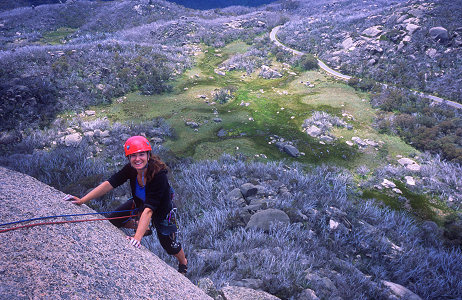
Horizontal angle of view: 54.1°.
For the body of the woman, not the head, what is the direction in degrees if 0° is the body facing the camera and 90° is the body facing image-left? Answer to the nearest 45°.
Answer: approximately 45°

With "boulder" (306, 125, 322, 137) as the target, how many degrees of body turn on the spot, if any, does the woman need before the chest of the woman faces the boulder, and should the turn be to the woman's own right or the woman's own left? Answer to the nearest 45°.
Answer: approximately 180°

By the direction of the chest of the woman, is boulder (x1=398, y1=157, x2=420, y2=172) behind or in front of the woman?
behind

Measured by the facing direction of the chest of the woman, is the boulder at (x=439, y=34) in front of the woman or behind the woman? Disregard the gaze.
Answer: behind

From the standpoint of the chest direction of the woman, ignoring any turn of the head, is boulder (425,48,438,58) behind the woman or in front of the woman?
behind

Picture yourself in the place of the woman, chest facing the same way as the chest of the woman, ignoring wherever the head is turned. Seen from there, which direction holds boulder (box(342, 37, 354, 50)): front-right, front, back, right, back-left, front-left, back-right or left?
back

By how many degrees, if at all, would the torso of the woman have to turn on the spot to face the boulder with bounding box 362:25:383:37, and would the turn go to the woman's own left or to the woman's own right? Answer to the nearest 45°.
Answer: approximately 180°

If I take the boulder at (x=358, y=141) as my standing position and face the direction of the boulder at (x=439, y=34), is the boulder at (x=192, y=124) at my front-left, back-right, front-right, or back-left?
back-left
